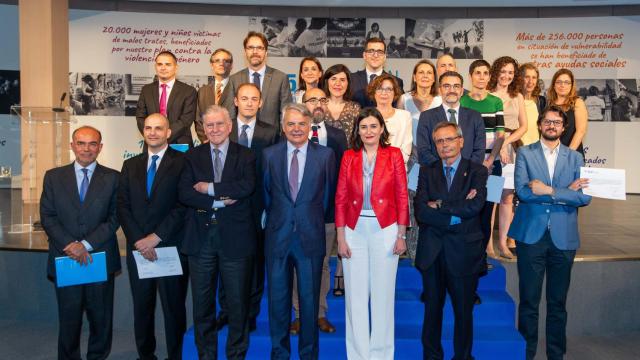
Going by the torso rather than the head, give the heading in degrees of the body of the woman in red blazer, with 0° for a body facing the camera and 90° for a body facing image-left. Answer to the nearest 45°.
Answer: approximately 0°

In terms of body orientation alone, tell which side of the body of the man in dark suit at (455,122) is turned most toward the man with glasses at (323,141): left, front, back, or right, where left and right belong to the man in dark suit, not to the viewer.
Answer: right

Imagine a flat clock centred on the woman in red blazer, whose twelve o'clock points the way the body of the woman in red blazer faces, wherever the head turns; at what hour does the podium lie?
The podium is roughly at 4 o'clock from the woman in red blazer.

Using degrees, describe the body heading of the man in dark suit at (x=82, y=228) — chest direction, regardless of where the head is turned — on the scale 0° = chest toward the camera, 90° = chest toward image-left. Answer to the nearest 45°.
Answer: approximately 0°

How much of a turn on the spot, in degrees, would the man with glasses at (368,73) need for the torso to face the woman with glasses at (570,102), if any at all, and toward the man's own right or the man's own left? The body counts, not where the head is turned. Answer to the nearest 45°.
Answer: approximately 90° to the man's own left

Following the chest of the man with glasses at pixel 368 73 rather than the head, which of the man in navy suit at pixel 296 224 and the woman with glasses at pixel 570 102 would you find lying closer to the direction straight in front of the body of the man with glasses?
the man in navy suit

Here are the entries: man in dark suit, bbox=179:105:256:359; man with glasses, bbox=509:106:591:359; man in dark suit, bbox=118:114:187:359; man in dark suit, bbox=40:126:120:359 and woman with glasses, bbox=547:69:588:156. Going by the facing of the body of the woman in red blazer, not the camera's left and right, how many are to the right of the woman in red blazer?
3
